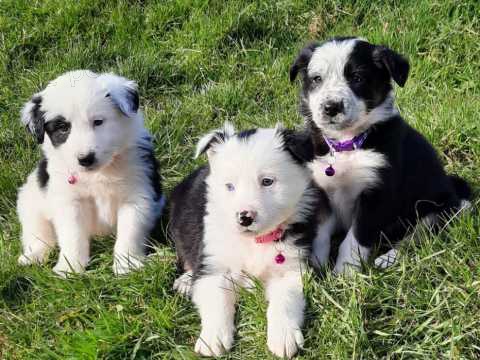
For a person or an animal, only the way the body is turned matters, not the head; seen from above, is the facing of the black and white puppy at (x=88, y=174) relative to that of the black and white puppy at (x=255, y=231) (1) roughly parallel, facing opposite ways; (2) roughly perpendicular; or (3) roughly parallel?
roughly parallel

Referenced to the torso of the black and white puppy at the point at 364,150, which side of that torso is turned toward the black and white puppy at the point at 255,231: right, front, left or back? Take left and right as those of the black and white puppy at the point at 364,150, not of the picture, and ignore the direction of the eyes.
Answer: front

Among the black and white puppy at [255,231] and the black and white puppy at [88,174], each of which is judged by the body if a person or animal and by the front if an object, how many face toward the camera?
2

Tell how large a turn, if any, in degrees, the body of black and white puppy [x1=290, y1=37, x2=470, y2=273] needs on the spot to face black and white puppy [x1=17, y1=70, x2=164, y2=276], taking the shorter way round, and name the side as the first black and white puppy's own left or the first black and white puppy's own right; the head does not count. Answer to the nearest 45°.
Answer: approximately 45° to the first black and white puppy's own right

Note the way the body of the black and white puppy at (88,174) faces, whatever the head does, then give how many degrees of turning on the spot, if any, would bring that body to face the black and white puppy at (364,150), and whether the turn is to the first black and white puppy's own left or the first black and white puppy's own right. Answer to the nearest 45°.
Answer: approximately 45° to the first black and white puppy's own left

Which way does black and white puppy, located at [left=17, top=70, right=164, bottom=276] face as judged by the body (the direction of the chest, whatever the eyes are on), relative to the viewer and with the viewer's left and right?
facing the viewer

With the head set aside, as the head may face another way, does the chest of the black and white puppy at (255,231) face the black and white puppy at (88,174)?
no

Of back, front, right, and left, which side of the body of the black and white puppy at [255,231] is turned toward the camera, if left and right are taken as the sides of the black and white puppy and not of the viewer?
front

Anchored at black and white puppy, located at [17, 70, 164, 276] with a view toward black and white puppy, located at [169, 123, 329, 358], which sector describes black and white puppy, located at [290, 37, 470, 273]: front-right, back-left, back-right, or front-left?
front-left

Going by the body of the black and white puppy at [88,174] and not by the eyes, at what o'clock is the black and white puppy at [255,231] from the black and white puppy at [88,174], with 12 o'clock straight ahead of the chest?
the black and white puppy at [255,231] is roughly at 11 o'clock from the black and white puppy at [88,174].

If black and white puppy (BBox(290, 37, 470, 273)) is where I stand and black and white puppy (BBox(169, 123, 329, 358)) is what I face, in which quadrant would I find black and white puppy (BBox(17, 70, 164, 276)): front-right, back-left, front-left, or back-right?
front-right
